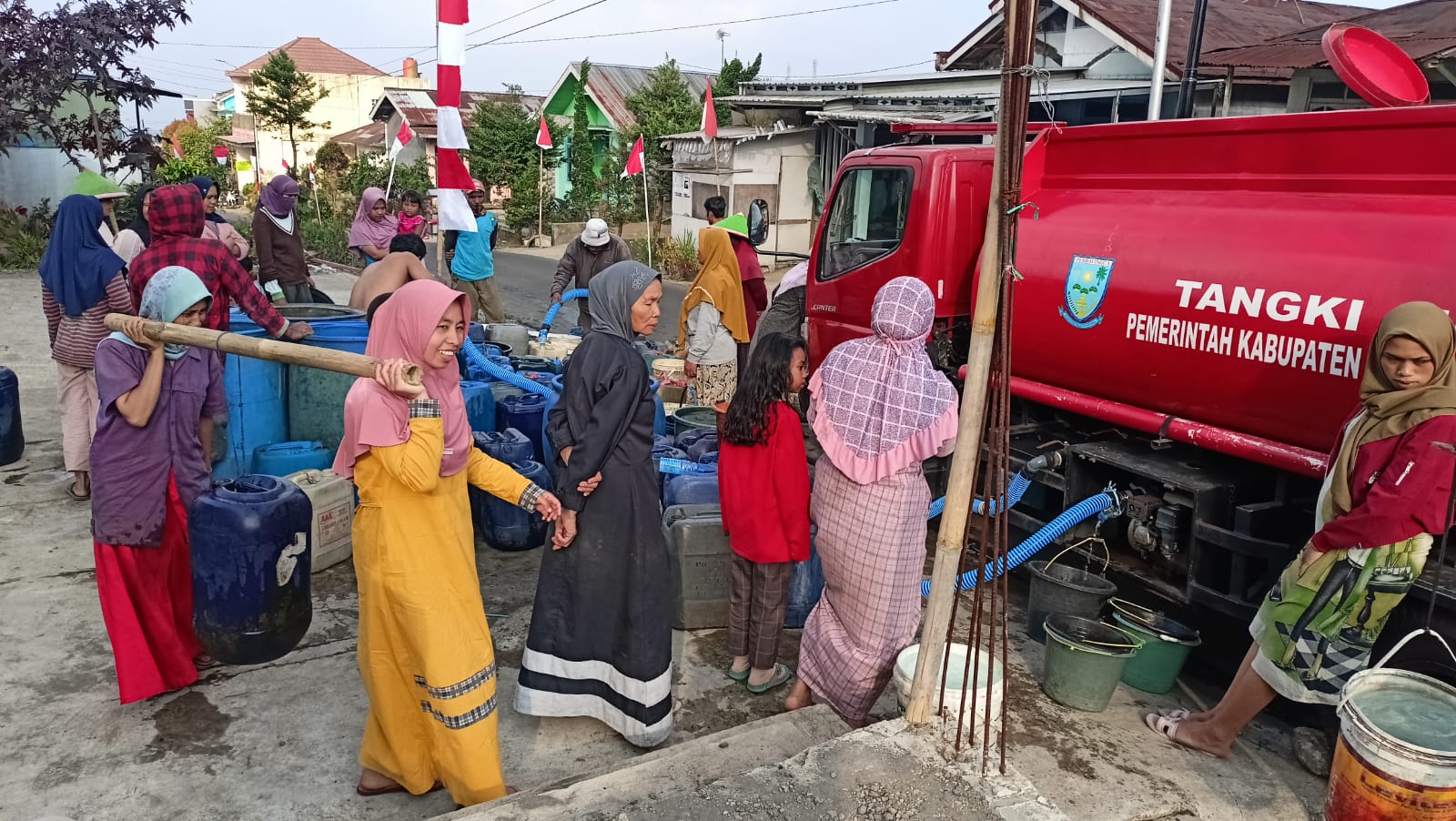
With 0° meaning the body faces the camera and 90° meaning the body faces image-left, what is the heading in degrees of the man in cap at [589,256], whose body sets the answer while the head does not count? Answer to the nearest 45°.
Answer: approximately 0°

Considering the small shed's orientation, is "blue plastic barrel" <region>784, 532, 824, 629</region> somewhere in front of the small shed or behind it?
in front

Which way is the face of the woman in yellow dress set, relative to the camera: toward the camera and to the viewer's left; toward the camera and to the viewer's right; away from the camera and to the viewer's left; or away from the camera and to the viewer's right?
toward the camera and to the viewer's right

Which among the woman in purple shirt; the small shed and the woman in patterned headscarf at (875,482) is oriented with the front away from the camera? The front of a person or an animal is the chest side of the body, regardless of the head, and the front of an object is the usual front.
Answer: the woman in patterned headscarf

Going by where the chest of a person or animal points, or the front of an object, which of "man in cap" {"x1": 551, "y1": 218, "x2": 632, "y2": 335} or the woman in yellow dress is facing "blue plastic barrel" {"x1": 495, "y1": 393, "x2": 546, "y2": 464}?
the man in cap

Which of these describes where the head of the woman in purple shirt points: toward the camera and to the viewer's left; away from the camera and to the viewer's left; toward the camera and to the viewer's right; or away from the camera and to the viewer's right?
toward the camera and to the viewer's right

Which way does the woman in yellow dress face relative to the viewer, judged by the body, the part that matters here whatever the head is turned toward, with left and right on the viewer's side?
facing the viewer and to the right of the viewer

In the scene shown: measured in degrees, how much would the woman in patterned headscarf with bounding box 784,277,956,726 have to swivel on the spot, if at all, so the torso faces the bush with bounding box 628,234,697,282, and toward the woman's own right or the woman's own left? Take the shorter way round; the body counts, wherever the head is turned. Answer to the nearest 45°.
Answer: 0° — they already face it

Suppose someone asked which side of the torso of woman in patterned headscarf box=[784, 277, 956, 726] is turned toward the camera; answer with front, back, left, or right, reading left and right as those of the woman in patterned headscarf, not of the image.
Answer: back

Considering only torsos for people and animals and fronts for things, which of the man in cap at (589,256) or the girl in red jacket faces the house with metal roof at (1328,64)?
the girl in red jacket

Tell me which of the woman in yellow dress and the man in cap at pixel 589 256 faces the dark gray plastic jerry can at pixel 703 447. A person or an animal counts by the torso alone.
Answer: the man in cap

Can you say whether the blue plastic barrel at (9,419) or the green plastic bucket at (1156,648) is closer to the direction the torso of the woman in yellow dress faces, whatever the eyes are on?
the green plastic bucket

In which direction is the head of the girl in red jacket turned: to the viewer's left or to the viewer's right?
to the viewer's right
